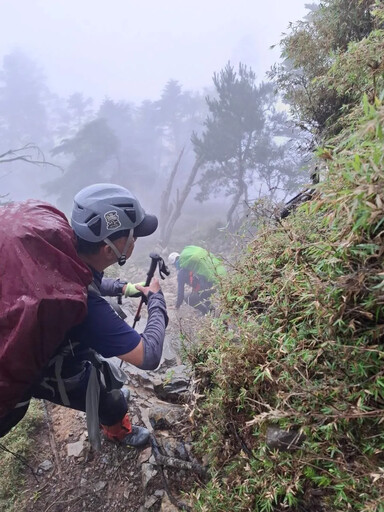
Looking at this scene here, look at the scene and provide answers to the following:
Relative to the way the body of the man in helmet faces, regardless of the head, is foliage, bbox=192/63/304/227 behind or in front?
in front

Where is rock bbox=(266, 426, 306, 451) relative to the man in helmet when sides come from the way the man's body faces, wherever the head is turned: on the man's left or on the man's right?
on the man's right

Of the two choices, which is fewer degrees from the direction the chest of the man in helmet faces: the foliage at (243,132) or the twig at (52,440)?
the foliage

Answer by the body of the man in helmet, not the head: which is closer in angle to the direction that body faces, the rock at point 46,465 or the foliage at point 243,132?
the foliage

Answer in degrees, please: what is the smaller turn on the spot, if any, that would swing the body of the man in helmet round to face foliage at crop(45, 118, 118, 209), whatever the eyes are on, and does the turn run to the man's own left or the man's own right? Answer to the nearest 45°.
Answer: approximately 45° to the man's own left

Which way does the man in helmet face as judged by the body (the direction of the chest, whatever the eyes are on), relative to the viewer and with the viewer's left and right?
facing away from the viewer and to the right of the viewer
